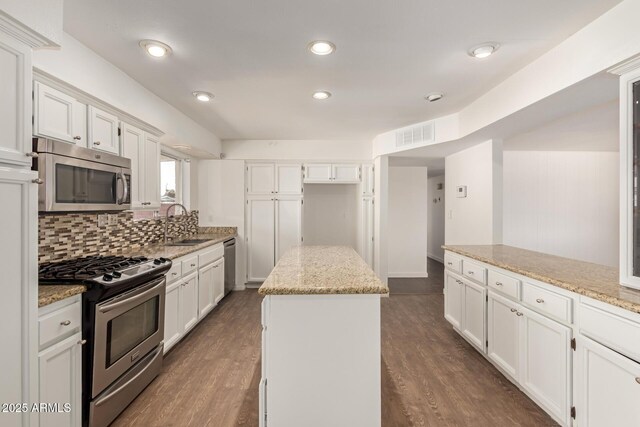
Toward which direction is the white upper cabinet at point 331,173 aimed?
toward the camera

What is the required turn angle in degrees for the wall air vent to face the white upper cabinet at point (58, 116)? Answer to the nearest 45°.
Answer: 0° — it already faces it

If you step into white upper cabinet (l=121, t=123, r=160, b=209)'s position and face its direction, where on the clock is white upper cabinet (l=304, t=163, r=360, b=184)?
white upper cabinet (l=304, t=163, r=360, b=184) is roughly at 10 o'clock from white upper cabinet (l=121, t=123, r=160, b=209).

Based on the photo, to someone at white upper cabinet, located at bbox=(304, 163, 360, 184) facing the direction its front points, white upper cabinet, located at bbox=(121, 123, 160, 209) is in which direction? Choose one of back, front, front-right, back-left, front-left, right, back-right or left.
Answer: front-right

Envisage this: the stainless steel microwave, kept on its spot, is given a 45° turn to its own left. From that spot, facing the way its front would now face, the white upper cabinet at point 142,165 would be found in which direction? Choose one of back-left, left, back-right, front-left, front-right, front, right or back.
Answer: front-left

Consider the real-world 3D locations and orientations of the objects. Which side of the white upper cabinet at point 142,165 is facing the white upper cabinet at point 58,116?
right

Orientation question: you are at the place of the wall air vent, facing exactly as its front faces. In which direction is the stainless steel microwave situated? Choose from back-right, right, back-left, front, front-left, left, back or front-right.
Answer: front

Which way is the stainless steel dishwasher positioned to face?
to the viewer's right

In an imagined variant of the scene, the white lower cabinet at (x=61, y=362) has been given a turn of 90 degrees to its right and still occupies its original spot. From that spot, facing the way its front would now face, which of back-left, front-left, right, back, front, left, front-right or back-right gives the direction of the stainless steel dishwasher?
back

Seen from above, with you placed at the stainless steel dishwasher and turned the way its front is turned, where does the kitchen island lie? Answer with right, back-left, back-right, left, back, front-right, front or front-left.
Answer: right

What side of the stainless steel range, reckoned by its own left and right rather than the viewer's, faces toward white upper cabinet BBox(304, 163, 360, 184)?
left

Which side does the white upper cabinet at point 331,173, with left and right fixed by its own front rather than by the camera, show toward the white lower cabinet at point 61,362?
front

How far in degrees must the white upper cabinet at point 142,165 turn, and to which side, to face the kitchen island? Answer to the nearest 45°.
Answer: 0° — it already faces it

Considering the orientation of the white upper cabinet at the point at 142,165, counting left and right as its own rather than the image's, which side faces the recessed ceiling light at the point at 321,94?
front

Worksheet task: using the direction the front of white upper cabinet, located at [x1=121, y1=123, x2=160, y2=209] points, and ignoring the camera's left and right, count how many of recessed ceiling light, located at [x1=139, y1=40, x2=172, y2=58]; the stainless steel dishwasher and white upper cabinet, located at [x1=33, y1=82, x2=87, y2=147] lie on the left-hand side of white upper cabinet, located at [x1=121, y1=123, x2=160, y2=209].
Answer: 1

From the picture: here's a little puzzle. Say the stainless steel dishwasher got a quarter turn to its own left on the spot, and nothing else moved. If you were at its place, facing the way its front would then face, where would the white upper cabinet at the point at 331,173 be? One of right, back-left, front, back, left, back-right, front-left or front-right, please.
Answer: right

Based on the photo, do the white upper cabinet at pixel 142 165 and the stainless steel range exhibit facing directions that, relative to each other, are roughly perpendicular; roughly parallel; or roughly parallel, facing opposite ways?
roughly parallel

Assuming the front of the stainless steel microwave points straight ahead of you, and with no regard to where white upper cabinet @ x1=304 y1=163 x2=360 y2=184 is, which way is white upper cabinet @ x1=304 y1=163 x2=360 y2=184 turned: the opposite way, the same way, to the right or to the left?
to the right
